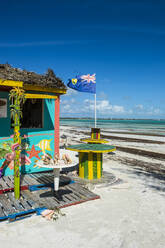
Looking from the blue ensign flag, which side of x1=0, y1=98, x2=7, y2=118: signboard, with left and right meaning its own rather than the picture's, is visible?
left

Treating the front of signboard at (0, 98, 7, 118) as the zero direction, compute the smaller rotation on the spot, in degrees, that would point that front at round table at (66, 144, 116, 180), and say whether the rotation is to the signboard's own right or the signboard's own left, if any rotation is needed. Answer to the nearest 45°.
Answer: approximately 90° to the signboard's own left

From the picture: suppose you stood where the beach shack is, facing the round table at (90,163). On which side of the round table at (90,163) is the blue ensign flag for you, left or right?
left

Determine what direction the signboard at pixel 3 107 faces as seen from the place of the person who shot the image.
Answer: facing the viewer
